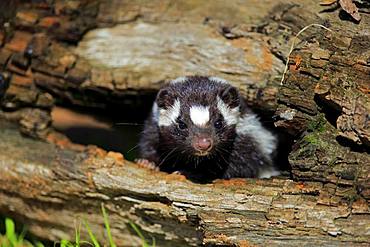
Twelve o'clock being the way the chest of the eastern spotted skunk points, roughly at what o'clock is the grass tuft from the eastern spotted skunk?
The grass tuft is roughly at 2 o'clock from the eastern spotted skunk.

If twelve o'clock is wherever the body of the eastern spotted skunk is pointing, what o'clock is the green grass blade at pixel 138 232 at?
The green grass blade is roughly at 1 o'clock from the eastern spotted skunk.

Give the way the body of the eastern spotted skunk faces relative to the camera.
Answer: toward the camera

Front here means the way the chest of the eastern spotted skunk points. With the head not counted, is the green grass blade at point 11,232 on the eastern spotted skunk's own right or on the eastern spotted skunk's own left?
on the eastern spotted skunk's own right
